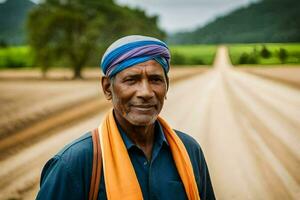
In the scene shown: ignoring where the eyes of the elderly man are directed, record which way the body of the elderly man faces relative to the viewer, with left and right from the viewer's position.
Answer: facing the viewer and to the right of the viewer

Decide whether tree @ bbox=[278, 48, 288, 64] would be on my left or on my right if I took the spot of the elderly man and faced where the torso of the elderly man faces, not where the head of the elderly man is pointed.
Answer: on my left

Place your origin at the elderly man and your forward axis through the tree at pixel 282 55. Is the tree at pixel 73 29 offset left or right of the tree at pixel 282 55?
left

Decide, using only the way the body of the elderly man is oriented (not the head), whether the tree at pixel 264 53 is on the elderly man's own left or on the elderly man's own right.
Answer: on the elderly man's own left

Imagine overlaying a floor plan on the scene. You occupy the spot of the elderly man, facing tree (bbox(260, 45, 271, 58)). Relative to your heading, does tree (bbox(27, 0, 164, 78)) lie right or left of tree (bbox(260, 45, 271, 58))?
left

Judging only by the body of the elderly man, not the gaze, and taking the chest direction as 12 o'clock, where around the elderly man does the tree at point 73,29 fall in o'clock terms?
The tree is roughly at 7 o'clock from the elderly man.

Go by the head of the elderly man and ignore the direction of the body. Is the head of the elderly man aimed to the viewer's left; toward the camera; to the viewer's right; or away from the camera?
toward the camera
